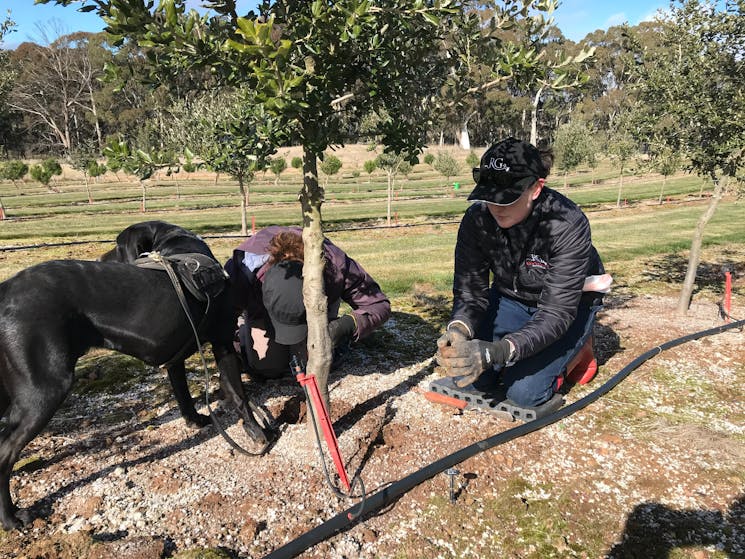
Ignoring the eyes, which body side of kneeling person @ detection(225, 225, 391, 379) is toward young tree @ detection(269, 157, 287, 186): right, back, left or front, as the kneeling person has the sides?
back

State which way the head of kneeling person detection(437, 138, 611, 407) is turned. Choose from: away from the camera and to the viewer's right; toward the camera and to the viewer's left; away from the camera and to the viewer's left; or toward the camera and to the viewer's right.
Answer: toward the camera and to the viewer's left

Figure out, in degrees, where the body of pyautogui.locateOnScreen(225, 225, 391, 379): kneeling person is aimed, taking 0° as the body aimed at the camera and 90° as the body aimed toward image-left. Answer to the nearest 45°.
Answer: approximately 0°

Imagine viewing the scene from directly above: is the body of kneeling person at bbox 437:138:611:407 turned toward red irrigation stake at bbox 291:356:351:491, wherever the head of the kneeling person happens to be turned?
yes

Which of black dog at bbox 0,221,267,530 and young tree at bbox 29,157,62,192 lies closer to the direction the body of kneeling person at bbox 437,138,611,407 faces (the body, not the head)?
the black dog

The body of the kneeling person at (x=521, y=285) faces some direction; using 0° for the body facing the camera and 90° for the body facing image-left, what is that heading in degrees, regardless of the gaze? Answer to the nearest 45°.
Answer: approximately 45°

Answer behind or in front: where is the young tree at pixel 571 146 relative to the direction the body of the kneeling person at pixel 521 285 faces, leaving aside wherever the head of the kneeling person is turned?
behind

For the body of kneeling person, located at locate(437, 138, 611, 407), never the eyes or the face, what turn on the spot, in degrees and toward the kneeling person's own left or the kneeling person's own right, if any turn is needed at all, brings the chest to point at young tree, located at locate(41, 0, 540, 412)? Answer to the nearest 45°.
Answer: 0° — they already face it
